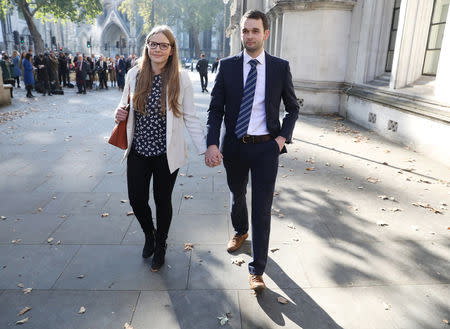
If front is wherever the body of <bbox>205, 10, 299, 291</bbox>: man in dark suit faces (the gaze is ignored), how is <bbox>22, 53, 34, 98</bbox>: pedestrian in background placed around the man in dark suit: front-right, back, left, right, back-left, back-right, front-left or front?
back-right

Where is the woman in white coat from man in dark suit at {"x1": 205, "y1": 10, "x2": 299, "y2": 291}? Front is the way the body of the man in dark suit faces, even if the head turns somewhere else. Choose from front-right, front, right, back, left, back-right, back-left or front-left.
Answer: right

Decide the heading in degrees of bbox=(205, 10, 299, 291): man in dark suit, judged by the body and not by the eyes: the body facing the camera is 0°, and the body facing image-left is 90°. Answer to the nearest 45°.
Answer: approximately 0°

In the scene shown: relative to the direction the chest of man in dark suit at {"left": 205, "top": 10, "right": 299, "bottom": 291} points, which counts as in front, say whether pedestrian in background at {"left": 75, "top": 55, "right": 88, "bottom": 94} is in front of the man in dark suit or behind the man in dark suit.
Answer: behind

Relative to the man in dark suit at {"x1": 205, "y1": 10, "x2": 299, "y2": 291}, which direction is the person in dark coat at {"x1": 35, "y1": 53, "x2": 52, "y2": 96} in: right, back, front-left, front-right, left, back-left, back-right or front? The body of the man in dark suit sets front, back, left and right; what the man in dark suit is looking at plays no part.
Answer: back-right
